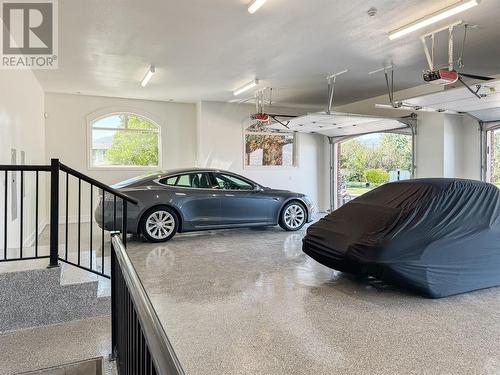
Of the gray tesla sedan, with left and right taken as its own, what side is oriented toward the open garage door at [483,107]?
front

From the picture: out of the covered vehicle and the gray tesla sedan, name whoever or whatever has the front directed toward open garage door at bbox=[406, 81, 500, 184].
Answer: the gray tesla sedan

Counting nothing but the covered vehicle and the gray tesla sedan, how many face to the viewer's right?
1

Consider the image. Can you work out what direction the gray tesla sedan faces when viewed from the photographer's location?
facing to the right of the viewer

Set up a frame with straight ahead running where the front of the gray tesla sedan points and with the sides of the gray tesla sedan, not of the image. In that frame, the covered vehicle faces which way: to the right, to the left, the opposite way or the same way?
the opposite way

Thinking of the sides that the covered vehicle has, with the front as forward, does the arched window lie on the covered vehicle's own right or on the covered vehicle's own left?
on the covered vehicle's own right

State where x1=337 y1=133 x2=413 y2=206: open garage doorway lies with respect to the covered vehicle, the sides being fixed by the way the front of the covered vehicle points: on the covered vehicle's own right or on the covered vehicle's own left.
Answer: on the covered vehicle's own right

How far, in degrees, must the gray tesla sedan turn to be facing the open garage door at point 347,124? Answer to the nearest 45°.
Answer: approximately 45° to its left

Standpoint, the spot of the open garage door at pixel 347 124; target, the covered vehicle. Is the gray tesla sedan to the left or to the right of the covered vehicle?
right

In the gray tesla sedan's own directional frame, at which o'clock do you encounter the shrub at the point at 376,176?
The shrub is roughly at 11 o'clock from the gray tesla sedan.
